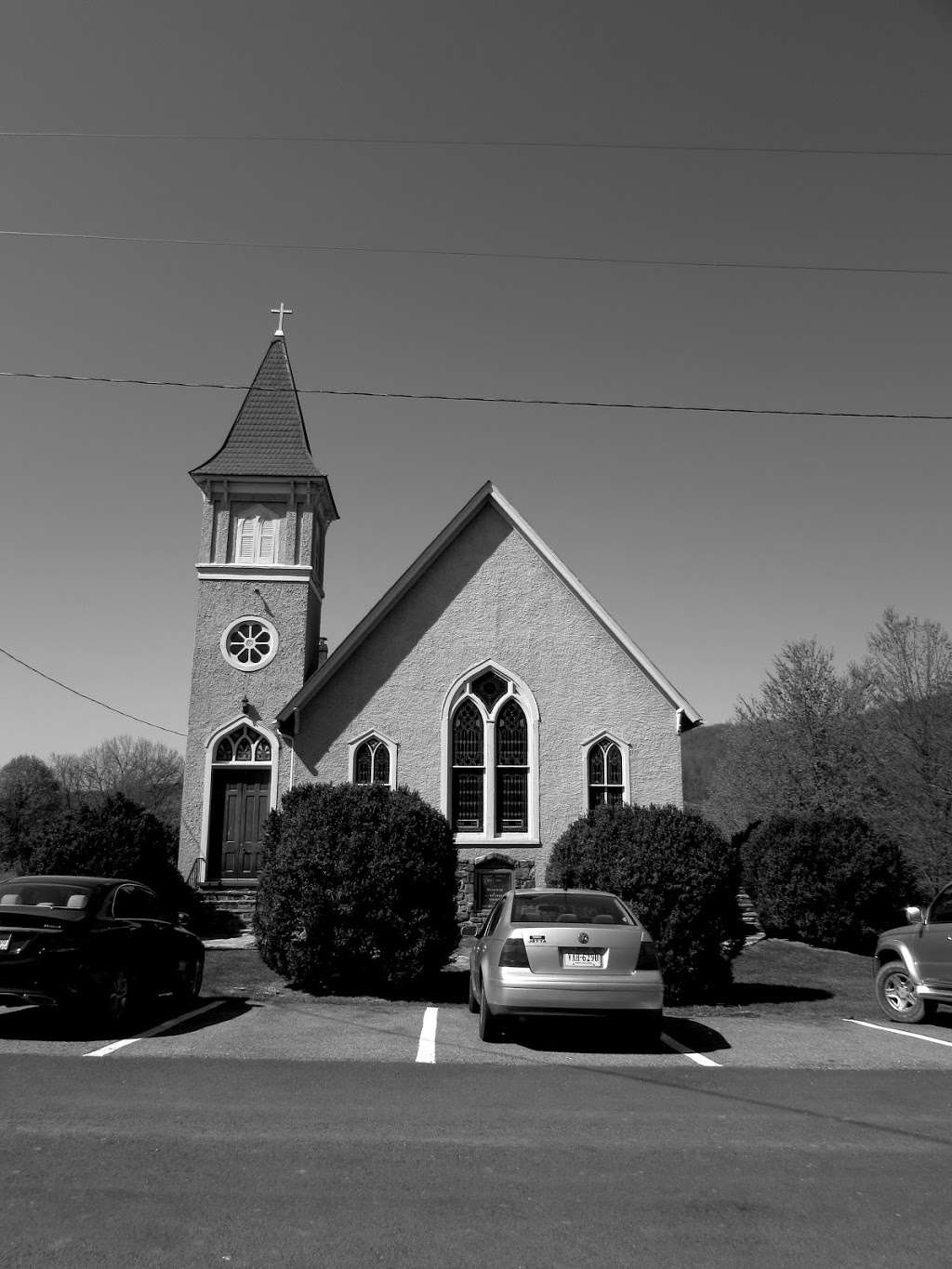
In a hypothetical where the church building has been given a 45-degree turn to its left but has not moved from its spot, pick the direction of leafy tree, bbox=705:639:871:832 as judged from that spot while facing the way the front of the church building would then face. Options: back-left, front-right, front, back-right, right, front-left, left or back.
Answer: left

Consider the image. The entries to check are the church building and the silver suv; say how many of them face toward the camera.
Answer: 1

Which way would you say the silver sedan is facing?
away from the camera

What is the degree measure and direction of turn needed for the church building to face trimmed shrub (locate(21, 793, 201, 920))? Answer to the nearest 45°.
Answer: approximately 45° to its right

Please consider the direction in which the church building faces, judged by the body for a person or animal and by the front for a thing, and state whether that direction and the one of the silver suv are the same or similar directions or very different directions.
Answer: very different directions

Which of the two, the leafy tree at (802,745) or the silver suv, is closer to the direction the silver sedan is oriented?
the leafy tree

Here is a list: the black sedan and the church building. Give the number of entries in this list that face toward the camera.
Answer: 1

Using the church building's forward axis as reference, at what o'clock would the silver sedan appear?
The silver sedan is roughly at 12 o'clock from the church building.

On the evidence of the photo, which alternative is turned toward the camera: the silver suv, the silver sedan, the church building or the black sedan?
the church building

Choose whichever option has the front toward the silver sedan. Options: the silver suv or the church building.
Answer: the church building

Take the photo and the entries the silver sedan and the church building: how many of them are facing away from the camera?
1

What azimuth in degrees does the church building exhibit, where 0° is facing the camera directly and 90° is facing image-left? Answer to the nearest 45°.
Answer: approximately 0°

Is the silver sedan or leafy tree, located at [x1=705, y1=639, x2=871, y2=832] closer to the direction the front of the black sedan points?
the leafy tree

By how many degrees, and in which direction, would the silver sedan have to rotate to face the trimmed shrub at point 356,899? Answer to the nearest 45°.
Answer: approximately 45° to its left
